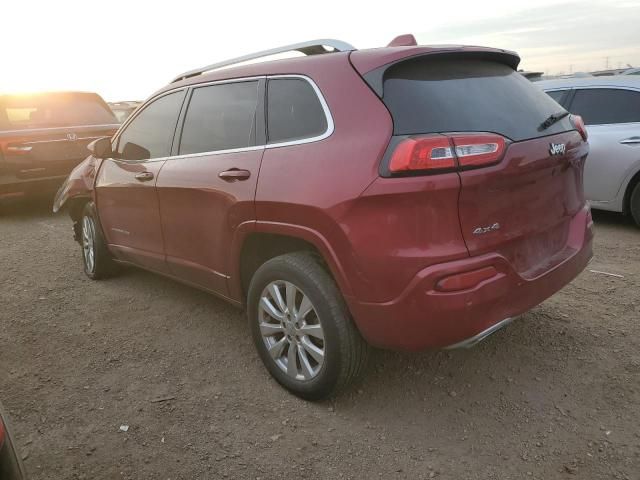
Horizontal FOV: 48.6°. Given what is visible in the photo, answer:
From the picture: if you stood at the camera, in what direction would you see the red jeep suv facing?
facing away from the viewer and to the left of the viewer

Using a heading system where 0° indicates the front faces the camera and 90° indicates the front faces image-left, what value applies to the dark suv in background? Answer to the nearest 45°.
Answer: approximately 135°

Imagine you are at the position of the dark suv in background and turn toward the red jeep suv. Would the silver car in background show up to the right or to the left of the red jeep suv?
left

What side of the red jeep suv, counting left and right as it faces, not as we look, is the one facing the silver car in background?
right

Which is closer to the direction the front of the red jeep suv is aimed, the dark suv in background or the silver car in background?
the dark suv in background

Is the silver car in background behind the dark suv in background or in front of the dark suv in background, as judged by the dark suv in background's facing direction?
behind

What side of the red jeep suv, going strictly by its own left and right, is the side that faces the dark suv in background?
front

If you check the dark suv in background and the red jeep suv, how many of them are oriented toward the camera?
0
